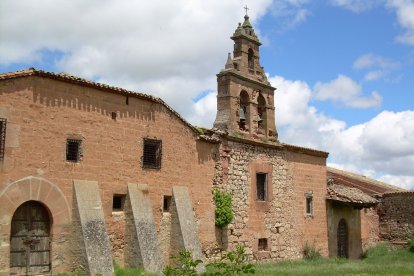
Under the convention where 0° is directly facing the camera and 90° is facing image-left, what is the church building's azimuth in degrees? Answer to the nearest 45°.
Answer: approximately 315°

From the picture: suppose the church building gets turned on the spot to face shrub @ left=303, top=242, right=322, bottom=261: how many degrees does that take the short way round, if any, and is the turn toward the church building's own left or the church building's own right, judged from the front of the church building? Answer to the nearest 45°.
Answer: approximately 90° to the church building's own left
